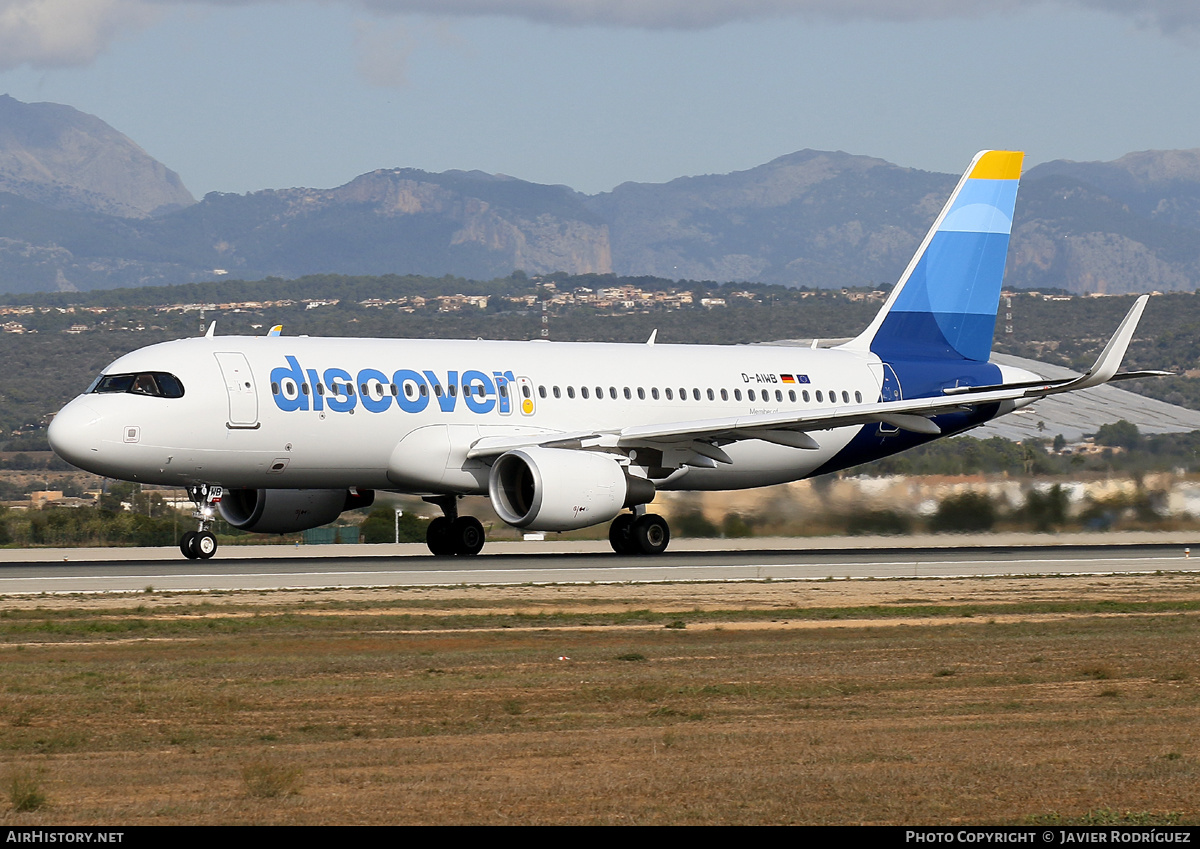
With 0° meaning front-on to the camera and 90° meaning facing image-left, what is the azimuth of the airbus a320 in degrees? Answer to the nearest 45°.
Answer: approximately 45°
